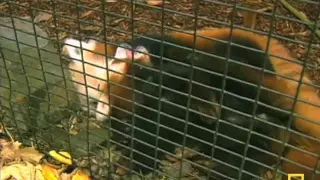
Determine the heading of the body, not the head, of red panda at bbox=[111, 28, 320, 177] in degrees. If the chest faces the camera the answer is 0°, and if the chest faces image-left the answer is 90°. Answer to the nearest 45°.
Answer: approximately 90°

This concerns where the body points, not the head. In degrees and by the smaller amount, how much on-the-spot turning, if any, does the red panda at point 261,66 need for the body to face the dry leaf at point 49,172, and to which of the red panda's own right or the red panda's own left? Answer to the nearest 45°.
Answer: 0° — it already faces it

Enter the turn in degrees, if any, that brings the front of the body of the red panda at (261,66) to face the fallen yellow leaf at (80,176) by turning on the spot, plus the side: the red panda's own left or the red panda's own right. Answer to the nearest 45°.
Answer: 0° — it already faces it

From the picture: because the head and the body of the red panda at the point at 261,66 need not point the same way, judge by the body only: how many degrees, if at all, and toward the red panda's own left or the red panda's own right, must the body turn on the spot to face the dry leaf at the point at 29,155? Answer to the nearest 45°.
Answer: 0° — it already faces it
